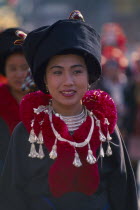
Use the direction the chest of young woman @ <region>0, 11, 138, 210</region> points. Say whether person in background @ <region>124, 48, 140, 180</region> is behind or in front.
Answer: behind

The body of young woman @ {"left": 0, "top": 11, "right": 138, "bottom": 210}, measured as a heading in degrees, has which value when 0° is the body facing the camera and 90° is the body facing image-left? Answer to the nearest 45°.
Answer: approximately 0°
